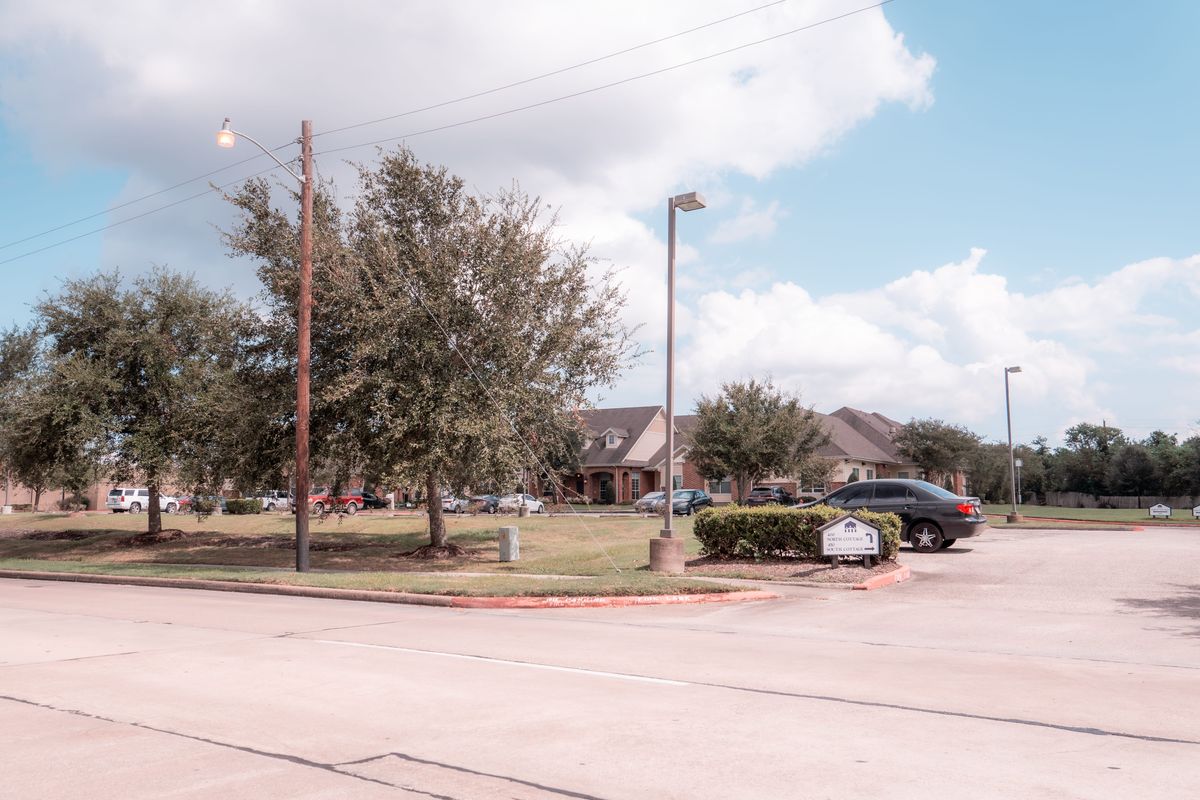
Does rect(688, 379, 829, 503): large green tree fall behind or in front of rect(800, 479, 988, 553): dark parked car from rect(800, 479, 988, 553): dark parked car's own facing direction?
in front

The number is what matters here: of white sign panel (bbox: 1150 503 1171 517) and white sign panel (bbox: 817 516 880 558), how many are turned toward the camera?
2

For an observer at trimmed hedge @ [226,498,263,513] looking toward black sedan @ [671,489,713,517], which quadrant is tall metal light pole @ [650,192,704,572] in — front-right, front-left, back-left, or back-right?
front-right

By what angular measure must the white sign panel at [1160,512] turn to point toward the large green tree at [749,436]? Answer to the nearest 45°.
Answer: approximately 90° to its right

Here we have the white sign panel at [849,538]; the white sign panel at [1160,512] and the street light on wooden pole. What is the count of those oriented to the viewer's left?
1

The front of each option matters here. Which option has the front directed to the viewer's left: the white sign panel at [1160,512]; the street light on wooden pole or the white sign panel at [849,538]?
the street light on wooden pole

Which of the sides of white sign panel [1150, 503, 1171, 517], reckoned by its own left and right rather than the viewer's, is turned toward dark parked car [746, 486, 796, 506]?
right

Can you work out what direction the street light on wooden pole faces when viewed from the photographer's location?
facing to the left of the viewer

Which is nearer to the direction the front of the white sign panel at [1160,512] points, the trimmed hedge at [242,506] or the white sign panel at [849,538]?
the white sign panel

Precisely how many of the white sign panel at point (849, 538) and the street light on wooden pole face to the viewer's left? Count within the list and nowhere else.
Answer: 1

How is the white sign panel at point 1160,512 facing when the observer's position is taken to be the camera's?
facing the viewer

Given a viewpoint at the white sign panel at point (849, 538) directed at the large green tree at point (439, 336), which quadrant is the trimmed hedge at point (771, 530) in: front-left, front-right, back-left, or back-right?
front-right

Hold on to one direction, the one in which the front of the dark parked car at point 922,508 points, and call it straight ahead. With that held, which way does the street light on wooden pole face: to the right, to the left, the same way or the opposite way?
to the left
